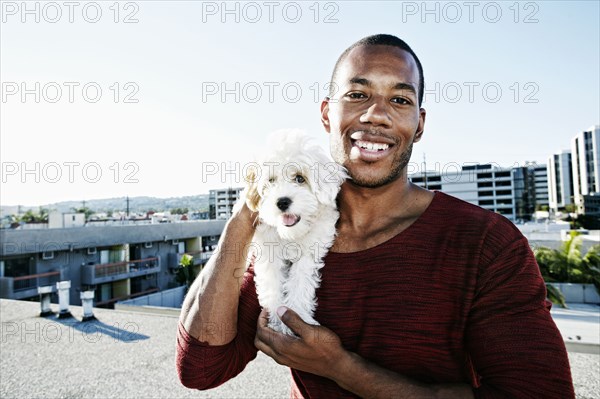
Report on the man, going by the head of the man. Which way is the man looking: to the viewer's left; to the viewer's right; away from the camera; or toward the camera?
toward the camera

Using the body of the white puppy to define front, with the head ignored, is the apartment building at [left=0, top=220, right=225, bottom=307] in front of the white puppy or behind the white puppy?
behind

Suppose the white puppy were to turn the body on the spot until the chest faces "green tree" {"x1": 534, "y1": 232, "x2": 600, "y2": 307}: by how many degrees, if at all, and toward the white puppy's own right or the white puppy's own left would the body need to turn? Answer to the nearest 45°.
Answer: approximately 135° to the white puppy's own left

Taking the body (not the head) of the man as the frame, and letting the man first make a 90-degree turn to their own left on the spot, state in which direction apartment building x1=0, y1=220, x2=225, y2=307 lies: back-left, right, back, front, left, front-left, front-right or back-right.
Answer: back-left

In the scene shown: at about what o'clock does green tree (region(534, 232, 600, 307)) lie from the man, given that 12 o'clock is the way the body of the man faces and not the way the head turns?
The green tree is roughly at 7 o'clock from the man.

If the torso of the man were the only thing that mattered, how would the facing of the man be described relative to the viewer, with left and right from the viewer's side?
facing the viewer

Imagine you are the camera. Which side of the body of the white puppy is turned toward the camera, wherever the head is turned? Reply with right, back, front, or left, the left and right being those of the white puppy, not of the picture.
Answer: front
